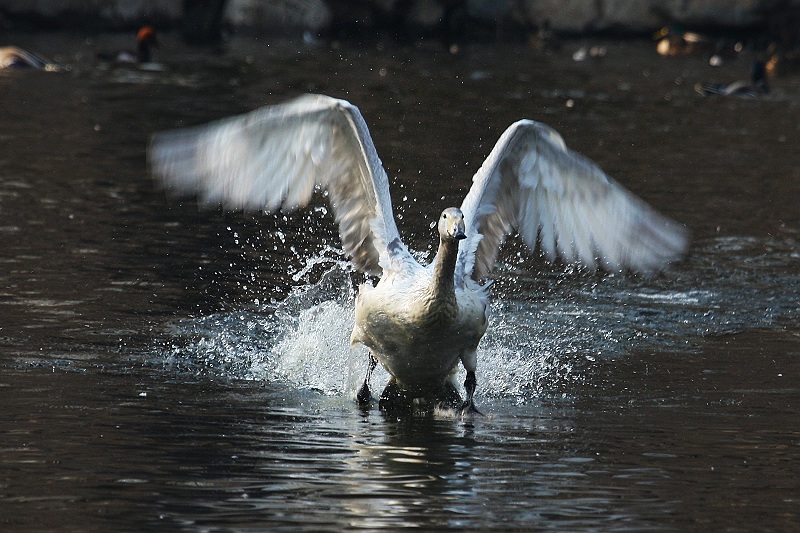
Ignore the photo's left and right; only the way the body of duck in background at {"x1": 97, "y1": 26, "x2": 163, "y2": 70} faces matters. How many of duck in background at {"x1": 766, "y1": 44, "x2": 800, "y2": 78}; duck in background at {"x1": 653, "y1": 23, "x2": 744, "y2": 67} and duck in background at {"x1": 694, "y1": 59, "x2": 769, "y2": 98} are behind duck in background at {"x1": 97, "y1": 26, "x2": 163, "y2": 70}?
0

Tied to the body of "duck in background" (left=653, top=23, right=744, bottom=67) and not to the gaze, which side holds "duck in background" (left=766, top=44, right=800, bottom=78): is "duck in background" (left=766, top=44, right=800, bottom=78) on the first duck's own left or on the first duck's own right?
on the first duck's own left

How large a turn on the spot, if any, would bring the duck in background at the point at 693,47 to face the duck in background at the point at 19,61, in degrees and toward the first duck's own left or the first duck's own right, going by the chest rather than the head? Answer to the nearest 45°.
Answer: approximately 45° to the first duck's own left

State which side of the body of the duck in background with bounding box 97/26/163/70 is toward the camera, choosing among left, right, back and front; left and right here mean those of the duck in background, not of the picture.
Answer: right

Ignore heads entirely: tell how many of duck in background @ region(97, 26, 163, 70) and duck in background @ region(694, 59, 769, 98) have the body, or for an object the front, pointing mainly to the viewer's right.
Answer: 2

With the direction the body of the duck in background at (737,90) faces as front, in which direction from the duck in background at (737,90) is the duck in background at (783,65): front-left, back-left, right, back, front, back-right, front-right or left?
left

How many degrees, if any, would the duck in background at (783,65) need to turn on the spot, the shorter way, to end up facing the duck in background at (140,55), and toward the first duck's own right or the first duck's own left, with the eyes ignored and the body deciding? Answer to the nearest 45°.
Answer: approximately 45° to the first duck's own left

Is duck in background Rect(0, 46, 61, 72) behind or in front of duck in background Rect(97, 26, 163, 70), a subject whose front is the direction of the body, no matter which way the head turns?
behind

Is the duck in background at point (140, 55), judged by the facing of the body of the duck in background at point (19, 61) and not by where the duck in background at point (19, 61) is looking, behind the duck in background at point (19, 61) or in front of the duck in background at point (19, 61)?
behind

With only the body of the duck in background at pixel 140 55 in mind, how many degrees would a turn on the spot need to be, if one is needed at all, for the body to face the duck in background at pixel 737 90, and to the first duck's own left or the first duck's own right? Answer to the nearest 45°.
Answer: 0° — it already faces it

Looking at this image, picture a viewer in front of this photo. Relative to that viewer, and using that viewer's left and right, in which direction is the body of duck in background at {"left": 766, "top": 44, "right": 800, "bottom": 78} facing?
facing to the left of the viewer

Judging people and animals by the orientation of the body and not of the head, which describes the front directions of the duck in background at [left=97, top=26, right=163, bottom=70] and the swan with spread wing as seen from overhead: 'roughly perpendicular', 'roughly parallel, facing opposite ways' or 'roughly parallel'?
roughly perpendicular

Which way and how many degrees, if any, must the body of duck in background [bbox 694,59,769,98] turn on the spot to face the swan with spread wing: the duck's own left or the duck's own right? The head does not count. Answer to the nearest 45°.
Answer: approximately 90° to the duck's own right

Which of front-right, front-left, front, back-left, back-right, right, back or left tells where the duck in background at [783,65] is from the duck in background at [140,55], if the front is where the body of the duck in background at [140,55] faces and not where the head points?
front

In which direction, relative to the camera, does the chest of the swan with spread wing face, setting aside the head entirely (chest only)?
toward the camera

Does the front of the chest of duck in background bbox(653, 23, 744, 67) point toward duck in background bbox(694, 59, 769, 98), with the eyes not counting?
no

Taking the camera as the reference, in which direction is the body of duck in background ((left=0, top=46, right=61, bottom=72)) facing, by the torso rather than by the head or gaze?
to the viewer's left

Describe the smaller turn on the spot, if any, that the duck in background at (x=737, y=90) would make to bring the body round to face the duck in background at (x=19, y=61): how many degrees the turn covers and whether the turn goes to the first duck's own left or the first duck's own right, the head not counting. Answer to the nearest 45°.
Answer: approximately 180°
